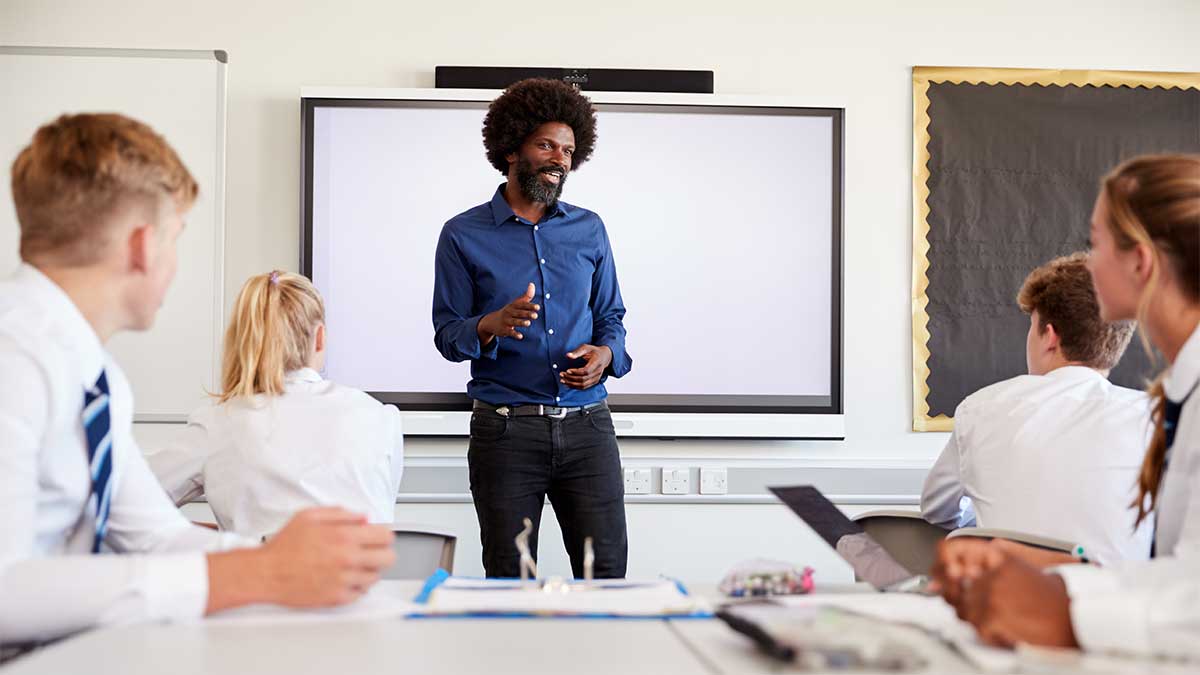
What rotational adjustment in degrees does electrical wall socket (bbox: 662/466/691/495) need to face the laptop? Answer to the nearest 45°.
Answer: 0° — it already faces it

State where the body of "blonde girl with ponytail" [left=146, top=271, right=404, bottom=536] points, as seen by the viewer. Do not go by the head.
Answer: away from the camera

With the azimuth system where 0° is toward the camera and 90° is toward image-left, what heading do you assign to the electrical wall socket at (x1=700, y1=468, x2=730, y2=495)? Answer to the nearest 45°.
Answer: approximately 0°

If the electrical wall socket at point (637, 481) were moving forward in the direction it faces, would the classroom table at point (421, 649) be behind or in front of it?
in front

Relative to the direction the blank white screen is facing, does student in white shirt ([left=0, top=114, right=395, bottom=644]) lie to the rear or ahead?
ahead

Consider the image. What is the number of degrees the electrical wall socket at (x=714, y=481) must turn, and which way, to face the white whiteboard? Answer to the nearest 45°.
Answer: approximately 90° to its right

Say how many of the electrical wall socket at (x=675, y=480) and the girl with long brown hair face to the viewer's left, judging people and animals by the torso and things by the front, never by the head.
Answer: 1

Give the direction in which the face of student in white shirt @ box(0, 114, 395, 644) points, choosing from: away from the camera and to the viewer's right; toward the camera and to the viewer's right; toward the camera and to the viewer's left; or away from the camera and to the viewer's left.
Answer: away from the camera and to the viewer's right

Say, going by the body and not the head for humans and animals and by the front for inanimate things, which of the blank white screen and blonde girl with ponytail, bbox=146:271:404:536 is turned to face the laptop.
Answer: the blank white screen

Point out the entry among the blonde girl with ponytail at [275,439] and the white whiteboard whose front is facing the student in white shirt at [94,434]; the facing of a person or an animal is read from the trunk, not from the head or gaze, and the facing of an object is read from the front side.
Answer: the white whiteboard
